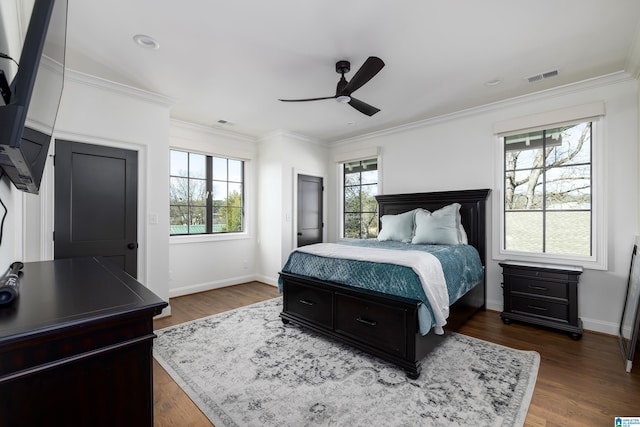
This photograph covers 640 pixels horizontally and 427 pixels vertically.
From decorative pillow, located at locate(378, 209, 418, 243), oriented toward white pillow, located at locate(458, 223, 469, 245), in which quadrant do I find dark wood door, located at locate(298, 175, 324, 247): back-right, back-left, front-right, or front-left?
back-left

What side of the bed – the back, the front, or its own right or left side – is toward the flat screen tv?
front

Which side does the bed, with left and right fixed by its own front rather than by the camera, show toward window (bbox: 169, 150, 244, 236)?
right

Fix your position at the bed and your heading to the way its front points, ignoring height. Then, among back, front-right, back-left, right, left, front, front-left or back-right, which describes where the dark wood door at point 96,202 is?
front-right

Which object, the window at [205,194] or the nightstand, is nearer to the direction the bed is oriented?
the window

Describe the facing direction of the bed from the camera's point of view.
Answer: facing the viewer and to the left of the viewer

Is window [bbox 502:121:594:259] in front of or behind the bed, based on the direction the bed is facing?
behind

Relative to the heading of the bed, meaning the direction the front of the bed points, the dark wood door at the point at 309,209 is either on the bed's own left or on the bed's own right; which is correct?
on the bed's own right
